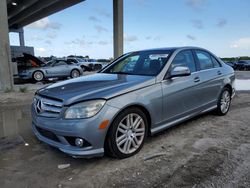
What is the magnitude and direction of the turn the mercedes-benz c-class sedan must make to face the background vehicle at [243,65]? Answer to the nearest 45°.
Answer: approximately 180°

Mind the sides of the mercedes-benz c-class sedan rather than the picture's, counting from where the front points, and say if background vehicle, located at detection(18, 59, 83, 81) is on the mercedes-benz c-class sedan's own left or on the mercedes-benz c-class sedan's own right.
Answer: on the mercedes-benz c-class sedan's own right

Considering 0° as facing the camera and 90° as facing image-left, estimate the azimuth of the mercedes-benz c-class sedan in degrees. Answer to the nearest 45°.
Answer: approximately 45°
